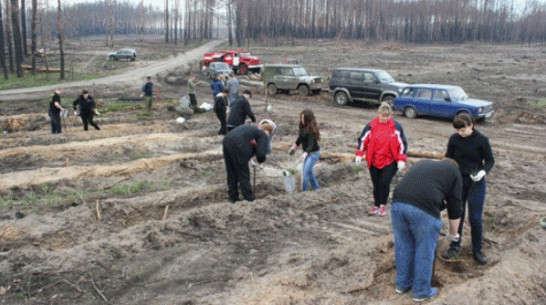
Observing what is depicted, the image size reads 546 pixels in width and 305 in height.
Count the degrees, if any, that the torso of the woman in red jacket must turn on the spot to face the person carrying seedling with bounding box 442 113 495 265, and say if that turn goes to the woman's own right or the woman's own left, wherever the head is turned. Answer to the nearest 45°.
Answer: approximately 45° to the woman's own left

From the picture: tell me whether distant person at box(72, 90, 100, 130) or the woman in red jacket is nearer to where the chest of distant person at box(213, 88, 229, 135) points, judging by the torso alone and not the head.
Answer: the woman in red jacket

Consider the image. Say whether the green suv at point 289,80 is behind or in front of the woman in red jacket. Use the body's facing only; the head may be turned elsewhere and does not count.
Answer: behind

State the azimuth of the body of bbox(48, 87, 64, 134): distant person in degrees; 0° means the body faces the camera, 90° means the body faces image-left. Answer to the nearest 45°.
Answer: approximately 270°

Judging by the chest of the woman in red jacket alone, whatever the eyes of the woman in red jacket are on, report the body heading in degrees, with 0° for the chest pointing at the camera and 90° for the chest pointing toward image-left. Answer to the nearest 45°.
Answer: approximately 0°

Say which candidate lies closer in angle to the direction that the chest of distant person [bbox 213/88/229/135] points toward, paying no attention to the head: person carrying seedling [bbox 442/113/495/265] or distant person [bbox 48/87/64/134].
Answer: the person carrying seedling

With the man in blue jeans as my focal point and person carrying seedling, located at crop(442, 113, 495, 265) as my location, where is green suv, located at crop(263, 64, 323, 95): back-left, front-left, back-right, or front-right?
back-right
